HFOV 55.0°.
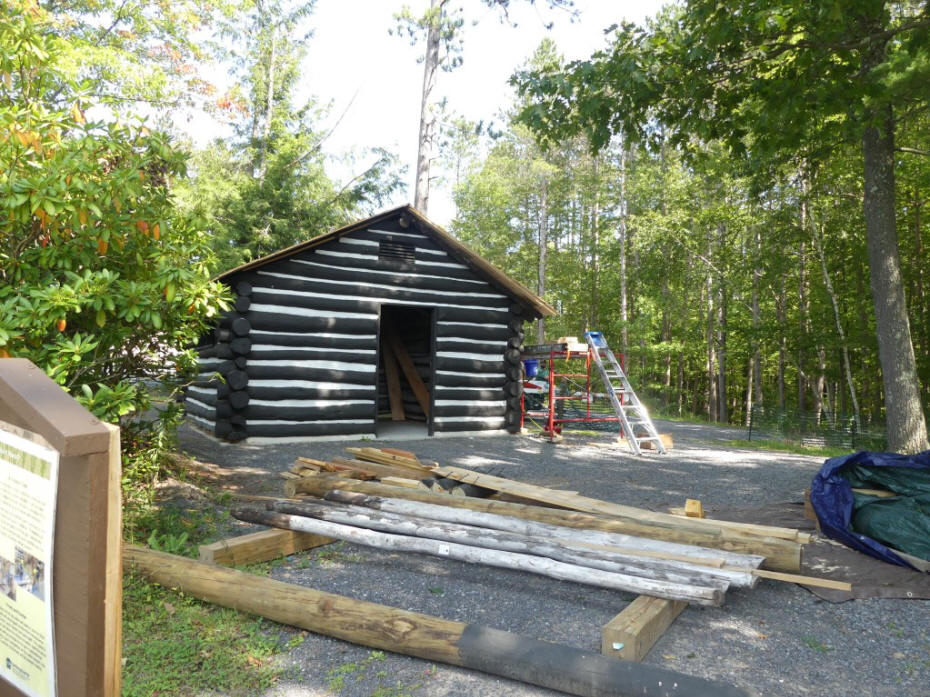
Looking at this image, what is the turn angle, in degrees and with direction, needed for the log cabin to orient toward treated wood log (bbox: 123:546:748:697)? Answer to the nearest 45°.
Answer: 0° — it already faces it

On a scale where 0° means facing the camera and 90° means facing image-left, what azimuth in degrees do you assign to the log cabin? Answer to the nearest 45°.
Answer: approximately 0°

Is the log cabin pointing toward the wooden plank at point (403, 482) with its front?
yes

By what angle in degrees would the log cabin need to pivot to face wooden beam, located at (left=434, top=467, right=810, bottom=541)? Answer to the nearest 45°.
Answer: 0° — it already faces it

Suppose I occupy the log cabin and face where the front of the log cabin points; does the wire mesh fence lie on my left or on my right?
on my left

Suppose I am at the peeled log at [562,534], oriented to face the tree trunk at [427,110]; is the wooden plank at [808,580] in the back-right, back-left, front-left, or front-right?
back-right

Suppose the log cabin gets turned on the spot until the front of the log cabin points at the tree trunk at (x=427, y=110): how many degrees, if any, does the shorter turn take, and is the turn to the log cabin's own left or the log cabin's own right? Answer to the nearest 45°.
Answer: approximately 180°

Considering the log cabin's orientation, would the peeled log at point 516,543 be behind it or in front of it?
in front

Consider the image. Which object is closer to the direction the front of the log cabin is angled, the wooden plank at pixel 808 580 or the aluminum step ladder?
the wooden plank

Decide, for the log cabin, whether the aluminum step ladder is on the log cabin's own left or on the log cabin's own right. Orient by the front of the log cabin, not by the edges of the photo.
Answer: on the log cabin's own left

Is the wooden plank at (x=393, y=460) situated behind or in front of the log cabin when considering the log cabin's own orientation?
in front

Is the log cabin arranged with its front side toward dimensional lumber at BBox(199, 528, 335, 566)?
yes
